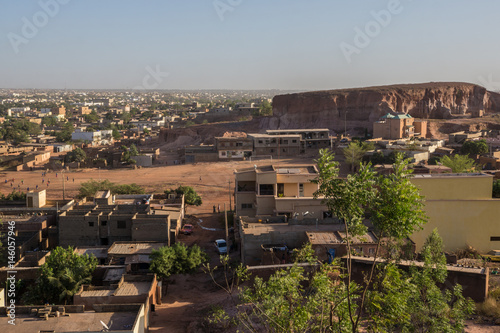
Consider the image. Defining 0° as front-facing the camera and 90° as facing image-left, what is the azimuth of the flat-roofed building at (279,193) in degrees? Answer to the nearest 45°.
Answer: approximately 0°

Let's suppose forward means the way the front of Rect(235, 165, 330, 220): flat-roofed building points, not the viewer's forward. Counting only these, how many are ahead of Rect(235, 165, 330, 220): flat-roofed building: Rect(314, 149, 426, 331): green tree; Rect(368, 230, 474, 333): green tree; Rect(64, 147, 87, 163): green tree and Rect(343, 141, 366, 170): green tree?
2

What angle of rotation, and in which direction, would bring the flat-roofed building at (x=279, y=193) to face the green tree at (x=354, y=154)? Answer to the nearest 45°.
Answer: approximately 180°

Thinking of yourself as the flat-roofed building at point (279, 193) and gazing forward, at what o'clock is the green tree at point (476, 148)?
The green tree is roughly at 7 o'clock from the flat-roofed building.

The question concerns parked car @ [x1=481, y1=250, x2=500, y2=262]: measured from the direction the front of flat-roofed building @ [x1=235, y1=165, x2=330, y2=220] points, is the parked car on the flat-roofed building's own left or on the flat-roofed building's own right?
on the flat-roofed building's own left

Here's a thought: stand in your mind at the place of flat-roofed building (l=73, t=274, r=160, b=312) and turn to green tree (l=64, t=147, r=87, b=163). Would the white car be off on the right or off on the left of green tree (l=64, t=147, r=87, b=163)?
right

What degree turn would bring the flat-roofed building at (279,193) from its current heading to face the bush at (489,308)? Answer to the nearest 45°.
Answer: approximately 45° to its left
